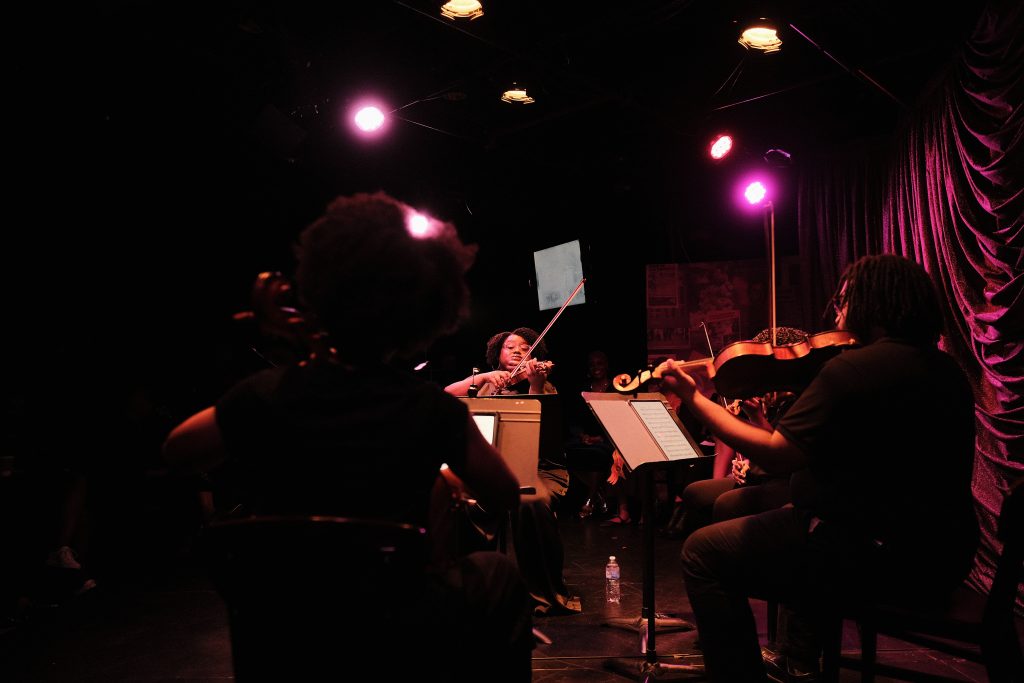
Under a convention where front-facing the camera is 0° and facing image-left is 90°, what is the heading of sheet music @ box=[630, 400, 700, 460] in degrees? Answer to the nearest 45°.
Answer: approximately 315°

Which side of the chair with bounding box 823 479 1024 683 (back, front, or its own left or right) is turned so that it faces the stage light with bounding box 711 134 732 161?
right

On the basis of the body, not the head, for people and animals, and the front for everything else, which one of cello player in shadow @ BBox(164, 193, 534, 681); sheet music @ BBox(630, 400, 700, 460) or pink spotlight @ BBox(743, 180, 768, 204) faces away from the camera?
the cello player in shadow

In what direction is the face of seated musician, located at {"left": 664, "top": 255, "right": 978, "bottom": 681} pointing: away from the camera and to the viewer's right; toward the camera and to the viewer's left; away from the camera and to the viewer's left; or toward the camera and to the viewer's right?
away from the camera and to the viewer's left

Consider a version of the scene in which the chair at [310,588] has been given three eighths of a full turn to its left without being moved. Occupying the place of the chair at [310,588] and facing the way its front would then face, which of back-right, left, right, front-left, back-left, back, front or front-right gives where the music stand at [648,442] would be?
back

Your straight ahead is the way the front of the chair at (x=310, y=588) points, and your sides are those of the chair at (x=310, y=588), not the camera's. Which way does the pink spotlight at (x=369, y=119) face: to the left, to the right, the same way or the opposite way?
the opposite way

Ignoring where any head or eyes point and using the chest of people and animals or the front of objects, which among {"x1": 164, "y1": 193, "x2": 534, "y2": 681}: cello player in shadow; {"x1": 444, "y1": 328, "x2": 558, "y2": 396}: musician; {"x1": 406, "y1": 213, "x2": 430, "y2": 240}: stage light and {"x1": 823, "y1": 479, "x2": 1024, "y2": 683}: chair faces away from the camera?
the cello player in shadow

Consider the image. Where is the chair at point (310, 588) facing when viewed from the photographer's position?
facing away from the viewer

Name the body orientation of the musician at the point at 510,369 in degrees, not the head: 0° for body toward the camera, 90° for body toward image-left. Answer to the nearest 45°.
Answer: approximately 0°

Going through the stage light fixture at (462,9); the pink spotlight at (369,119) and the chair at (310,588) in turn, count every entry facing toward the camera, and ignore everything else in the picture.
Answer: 2

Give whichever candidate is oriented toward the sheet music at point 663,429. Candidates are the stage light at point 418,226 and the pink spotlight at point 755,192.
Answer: the pink spotlight

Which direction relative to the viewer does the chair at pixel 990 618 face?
to the viewer's left

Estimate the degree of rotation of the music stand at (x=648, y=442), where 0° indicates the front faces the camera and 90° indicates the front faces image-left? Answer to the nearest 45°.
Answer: approximately 315°

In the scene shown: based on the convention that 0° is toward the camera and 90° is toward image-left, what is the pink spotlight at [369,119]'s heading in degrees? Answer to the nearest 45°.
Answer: approximately 0°
